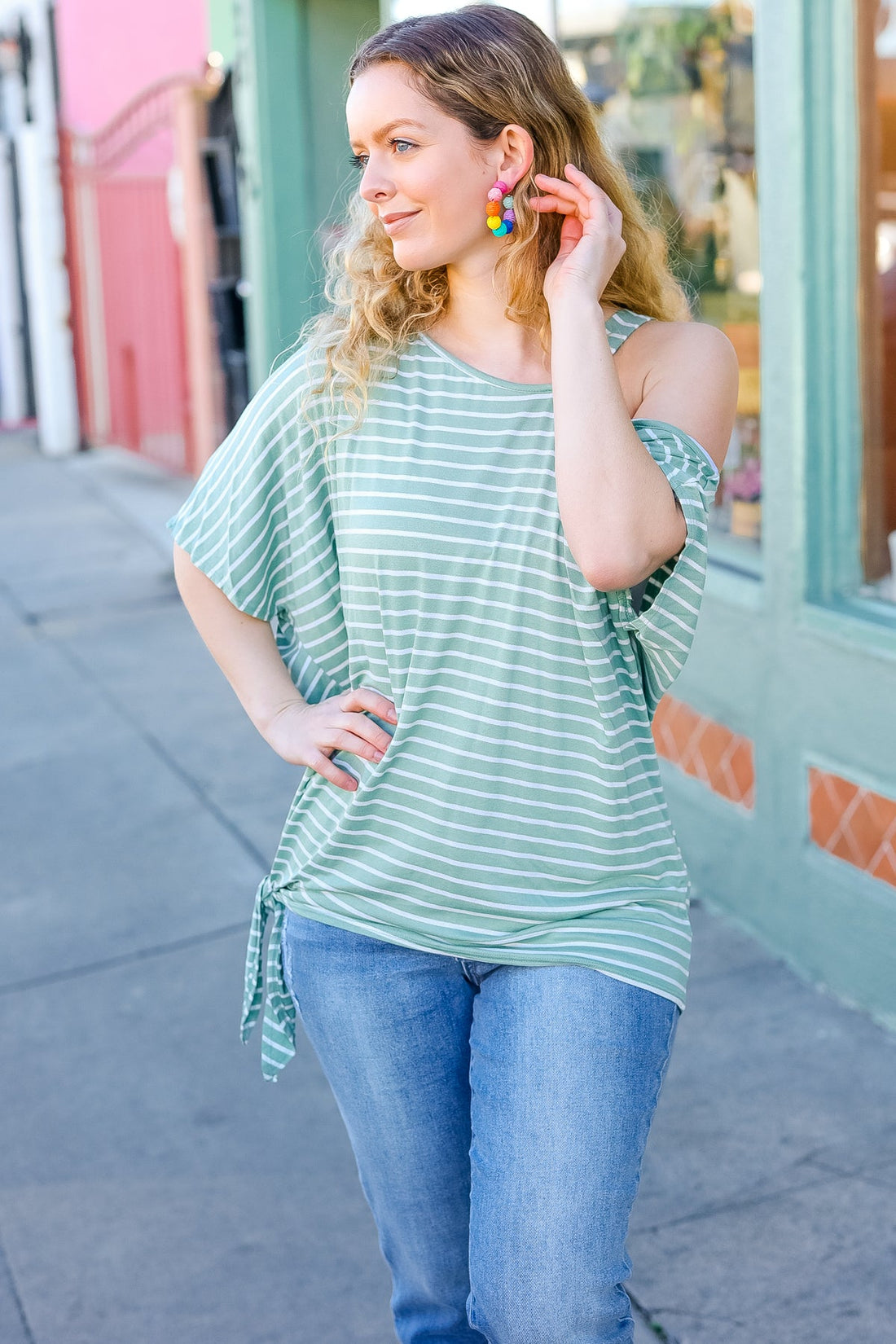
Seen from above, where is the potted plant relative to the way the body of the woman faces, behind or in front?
behind

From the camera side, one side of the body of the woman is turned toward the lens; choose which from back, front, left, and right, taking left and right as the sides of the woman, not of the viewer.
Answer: front

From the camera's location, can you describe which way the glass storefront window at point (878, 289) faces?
facing the viewer and to the left of the viewer

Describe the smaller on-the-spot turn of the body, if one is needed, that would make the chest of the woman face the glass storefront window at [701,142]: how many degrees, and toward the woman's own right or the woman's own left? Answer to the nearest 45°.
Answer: approximately 180°

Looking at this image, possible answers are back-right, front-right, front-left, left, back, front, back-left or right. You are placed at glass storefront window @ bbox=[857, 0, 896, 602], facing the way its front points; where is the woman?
front-left

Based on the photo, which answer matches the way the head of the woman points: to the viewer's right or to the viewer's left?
to the viewer's left

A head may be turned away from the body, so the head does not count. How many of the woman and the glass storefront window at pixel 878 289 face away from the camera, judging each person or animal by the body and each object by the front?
0

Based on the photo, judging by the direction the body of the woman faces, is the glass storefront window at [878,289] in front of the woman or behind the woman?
behind
